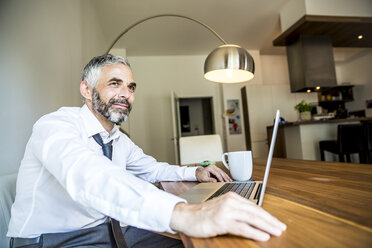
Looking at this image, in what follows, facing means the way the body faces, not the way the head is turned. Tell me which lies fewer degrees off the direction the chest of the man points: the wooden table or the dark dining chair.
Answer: the wooden table

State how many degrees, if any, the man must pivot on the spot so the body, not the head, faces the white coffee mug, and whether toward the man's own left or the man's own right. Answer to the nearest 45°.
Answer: approximately 45° to the man's own left

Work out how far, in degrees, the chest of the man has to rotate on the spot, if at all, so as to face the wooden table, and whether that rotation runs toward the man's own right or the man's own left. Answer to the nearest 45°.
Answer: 0° — they already face it

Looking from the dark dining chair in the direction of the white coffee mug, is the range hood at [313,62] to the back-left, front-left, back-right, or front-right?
back-right

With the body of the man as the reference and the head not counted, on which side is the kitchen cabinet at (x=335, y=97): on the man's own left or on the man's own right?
on the man's own left

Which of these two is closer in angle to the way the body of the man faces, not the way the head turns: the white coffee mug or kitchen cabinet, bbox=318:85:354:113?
the white coffee mug

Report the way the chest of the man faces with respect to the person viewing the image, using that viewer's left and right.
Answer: facing the viewer and to the right of the viewer

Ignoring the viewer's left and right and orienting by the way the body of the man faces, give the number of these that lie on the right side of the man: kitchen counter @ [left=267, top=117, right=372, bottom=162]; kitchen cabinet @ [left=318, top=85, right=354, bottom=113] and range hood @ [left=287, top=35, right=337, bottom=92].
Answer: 0

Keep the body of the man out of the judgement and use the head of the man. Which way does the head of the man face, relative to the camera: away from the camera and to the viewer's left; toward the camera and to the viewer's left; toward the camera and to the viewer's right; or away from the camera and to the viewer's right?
toward the camera and to the viewer's right

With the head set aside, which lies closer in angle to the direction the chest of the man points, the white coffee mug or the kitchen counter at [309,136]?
the white coffee mug

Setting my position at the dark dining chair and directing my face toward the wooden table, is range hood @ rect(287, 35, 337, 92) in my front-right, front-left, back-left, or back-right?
back-right

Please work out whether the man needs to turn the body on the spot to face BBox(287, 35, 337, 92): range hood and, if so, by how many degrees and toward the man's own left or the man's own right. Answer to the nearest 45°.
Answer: approximately 90° to the man's own left
